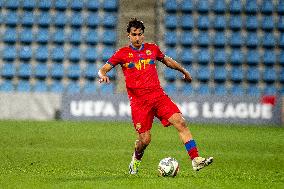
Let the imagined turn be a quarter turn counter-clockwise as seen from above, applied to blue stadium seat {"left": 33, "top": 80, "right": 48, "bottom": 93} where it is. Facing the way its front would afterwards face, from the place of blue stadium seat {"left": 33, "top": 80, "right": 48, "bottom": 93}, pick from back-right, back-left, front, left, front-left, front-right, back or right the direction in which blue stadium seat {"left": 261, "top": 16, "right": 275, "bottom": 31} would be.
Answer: front

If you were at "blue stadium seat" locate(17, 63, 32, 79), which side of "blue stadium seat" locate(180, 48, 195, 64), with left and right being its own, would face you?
right

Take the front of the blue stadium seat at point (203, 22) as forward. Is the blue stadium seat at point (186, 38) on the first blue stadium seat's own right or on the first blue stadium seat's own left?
on the first blue stadium seat's own right

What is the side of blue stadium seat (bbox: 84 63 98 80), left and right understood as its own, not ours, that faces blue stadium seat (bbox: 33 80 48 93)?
right

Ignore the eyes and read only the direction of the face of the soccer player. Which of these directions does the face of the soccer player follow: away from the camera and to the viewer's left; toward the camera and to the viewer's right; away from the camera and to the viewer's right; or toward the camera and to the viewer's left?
toward the camera and to the viewer's right
